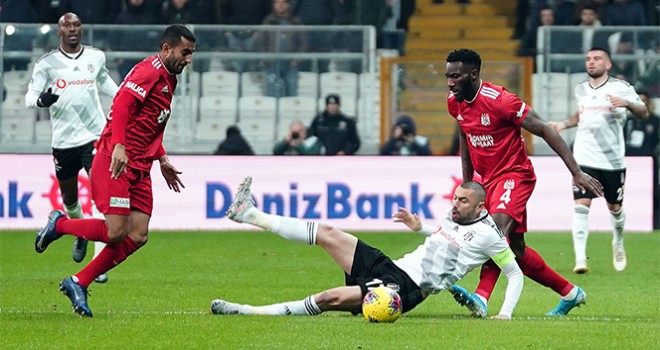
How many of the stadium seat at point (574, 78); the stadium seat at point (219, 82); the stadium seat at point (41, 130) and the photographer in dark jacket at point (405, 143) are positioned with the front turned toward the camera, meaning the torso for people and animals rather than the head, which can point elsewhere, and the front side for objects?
4

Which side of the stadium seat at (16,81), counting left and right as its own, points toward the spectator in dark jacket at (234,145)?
left

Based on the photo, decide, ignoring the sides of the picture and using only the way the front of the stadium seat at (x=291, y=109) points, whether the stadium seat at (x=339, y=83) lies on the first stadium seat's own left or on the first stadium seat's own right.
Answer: on the first stadium seat's own left

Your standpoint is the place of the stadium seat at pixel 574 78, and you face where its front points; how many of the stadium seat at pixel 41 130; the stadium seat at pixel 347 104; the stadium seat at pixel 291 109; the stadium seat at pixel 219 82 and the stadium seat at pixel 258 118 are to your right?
5

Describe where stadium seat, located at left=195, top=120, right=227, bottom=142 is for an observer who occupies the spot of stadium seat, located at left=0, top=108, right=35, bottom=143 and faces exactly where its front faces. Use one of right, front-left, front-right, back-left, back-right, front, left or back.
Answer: left

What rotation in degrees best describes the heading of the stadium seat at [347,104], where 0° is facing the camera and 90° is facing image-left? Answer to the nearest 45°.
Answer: approximately 0°

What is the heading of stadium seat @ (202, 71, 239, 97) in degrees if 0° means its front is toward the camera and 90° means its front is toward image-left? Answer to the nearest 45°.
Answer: approximately 0°

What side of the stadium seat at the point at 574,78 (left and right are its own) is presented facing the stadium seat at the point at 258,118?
right

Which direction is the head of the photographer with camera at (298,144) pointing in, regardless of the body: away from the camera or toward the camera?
toward the camera

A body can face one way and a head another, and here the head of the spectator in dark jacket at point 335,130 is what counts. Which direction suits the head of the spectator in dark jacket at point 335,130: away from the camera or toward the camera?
toward the camera

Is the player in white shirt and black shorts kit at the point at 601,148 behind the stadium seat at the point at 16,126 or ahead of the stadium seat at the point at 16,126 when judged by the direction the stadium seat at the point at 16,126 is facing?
ahead

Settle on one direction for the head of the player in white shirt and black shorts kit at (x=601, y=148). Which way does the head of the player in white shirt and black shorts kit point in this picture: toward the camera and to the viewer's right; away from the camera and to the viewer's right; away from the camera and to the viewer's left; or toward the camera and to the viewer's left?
toward the camera and to the viewer's left

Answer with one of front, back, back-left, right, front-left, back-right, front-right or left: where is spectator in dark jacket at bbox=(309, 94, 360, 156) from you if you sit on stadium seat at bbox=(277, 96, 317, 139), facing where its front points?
front-left

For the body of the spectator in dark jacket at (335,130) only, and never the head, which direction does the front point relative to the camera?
toward the camera

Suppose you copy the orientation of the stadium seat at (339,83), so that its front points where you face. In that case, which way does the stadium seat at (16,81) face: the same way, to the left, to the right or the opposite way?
the same way

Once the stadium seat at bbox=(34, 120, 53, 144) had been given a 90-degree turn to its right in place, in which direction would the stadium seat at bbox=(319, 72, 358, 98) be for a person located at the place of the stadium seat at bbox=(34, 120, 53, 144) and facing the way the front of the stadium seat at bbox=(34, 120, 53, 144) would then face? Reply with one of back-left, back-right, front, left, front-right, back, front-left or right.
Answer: back

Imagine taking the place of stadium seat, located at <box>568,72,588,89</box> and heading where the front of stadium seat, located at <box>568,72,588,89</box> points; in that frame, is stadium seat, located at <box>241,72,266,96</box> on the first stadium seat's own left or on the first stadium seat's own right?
on the first stadium seat's own right

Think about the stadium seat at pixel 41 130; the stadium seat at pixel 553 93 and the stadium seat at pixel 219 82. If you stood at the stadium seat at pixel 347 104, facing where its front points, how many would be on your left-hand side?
1

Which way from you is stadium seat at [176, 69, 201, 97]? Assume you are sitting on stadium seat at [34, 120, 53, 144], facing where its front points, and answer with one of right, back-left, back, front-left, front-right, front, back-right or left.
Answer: left

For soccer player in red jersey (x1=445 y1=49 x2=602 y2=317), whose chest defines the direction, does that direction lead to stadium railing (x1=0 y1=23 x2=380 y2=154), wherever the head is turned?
no

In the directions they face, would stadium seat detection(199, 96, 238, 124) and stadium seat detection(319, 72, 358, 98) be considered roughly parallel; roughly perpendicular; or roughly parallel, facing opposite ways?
roughly parallel

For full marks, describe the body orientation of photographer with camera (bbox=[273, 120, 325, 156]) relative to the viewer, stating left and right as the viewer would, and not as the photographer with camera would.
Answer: facing the viewer
